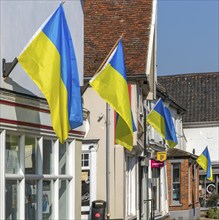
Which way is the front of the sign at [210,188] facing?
toward the camera

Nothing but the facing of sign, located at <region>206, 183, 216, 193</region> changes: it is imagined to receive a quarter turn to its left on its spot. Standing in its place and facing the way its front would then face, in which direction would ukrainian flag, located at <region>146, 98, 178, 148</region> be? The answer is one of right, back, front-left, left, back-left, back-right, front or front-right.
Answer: right

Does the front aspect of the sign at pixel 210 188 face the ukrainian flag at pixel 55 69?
yes

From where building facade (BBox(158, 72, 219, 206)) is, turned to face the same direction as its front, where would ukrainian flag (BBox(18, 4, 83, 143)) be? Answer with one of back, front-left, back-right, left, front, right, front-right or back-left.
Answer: front

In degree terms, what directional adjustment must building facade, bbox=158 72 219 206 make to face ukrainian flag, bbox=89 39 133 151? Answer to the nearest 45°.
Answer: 0° — it already faces it

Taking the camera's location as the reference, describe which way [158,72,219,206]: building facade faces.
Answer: facing the viewer

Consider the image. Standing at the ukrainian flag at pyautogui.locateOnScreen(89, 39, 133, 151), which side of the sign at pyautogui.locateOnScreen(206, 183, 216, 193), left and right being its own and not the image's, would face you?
front
